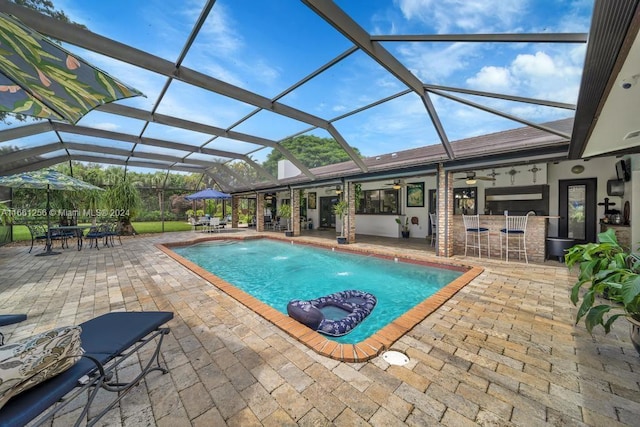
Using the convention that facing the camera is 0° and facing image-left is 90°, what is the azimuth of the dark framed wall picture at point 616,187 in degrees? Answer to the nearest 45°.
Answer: approximately 45°

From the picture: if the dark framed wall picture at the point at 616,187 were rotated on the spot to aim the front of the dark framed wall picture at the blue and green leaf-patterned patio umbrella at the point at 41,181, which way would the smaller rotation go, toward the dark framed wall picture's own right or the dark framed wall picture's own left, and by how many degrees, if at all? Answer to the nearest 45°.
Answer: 0° — it already faces it

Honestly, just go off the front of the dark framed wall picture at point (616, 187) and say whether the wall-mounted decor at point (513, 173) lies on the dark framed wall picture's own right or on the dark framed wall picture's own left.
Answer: on the dark framed wall picture's own right

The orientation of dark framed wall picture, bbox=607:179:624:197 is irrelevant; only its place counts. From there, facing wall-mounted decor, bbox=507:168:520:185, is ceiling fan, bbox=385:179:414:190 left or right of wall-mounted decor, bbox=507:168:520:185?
left

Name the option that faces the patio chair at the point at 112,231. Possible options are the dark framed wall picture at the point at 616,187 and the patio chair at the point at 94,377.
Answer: the dark framed wall picture

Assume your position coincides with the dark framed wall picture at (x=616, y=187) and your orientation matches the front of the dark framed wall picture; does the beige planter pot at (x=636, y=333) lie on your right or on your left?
on your left
